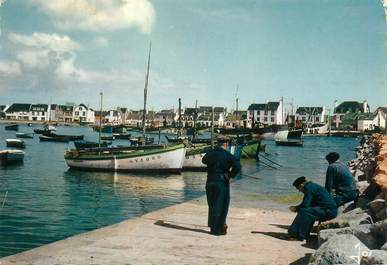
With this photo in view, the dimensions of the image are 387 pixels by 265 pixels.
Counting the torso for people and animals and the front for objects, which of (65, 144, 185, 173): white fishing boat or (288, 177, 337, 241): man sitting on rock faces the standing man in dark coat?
the man sitting on rock

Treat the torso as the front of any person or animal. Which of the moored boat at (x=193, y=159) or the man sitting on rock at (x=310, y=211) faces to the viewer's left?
the man sitting on rock

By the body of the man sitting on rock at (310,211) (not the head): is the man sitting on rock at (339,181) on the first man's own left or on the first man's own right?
on the first man's own right

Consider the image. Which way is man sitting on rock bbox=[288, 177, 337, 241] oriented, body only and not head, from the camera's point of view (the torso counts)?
to the viewer's left

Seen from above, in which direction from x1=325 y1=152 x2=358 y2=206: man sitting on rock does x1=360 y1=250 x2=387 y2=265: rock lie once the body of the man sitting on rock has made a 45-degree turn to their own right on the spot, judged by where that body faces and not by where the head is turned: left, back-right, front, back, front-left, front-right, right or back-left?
back

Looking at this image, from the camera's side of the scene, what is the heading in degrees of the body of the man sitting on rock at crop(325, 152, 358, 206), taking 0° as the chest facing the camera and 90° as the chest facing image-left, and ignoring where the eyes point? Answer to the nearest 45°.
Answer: approximately 135°
